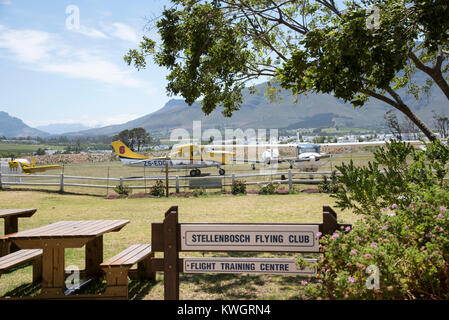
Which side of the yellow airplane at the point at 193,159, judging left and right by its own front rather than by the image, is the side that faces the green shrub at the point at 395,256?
right

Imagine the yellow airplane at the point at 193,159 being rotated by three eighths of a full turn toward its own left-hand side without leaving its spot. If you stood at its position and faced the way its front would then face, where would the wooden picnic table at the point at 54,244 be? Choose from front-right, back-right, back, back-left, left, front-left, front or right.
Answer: back-left

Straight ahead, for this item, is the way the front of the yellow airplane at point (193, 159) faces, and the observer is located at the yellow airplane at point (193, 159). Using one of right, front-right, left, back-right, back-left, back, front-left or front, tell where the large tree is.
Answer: right

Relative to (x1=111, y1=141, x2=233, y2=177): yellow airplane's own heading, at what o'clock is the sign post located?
The sign post is roughly at 3 o'clock from the yellow airplane.

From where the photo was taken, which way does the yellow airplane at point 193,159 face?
to the viewer's right

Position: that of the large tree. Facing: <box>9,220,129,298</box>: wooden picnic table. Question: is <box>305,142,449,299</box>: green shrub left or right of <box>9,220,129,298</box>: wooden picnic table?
left

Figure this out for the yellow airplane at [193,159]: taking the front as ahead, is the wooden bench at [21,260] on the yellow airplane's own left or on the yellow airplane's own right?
on the yellow airplane's own right
